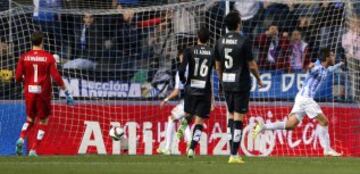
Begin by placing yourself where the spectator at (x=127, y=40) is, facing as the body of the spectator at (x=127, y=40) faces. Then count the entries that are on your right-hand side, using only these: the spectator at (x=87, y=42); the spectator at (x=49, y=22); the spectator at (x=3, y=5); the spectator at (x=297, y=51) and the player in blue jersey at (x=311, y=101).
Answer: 3

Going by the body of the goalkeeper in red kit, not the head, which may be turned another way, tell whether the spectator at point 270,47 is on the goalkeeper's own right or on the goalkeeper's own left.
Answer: on the goalkeeper's own right

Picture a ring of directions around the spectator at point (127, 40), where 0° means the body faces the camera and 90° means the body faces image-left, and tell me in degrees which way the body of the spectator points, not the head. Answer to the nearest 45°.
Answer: approximately 0°

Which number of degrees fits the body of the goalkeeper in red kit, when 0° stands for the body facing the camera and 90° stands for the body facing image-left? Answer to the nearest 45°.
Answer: approximately 180°

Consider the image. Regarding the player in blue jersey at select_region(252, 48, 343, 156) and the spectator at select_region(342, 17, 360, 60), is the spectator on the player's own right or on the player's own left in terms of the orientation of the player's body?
on the player's own left

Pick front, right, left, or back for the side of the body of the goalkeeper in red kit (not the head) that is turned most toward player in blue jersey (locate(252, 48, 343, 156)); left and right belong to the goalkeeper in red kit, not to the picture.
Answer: right
